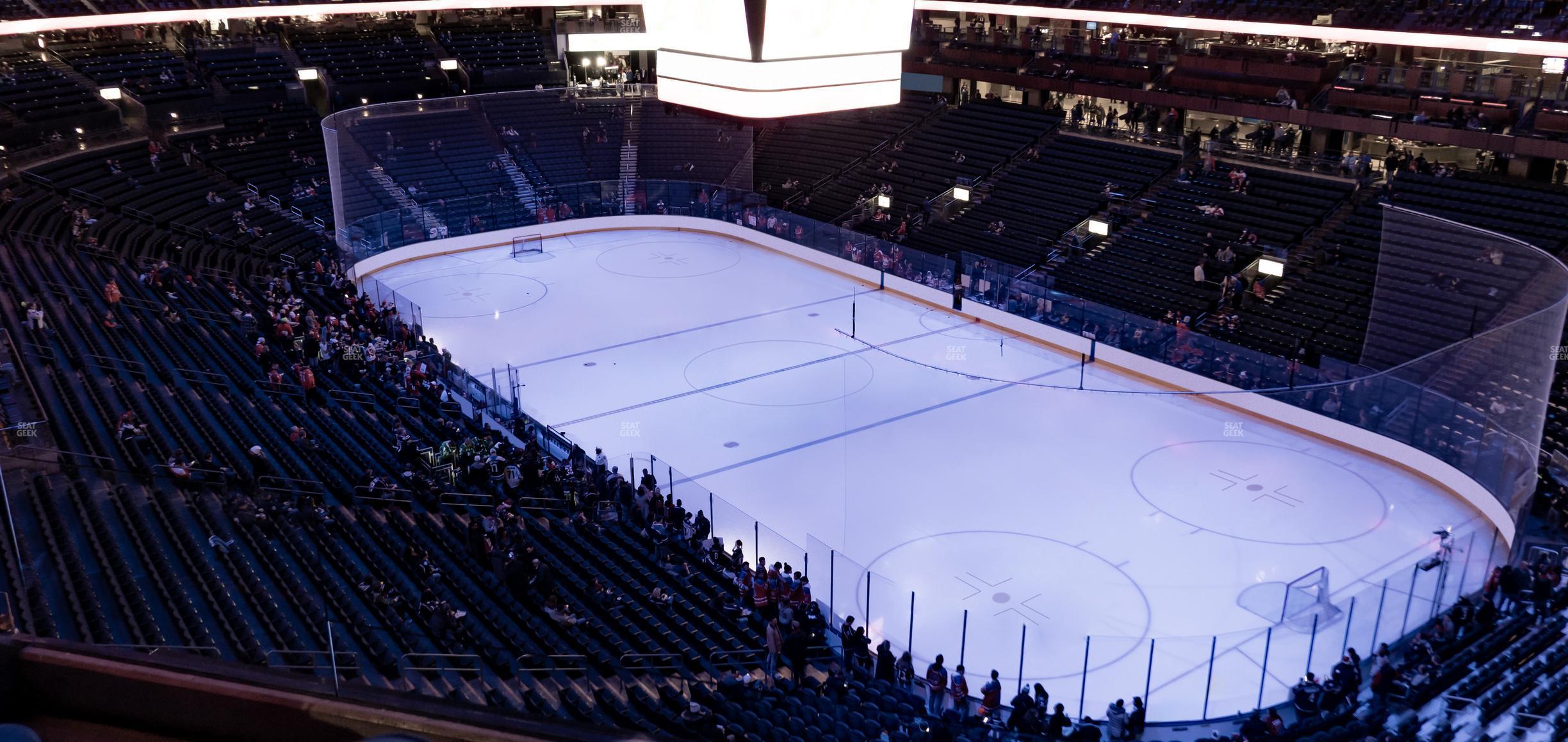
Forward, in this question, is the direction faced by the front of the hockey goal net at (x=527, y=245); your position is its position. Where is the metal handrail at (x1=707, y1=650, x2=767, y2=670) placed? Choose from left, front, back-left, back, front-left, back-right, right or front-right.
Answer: front-right

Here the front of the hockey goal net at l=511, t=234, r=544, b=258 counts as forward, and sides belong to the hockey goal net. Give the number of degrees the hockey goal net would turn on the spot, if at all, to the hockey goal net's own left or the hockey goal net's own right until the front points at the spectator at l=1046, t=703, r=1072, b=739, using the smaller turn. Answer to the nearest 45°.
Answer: approximately 45° to the hockey goal net's own right

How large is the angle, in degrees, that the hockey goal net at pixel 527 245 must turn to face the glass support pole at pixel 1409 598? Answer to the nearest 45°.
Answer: approximately 45° to its right

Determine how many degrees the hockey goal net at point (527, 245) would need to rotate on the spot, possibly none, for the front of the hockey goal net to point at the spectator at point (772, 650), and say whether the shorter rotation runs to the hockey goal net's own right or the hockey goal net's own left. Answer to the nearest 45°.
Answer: approximately 45° to the hockey goal net's own right

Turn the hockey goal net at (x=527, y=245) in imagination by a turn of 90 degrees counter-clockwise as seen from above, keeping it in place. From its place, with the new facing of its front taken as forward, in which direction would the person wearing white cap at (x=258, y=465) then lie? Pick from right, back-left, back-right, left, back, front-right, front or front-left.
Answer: back-right

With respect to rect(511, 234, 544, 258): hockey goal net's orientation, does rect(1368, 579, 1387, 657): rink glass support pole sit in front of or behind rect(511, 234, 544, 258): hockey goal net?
in front

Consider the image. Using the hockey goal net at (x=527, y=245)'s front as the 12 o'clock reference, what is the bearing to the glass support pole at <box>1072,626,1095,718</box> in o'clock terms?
The glass support pole is roughly at 1 o'clock from the hockey goal net.

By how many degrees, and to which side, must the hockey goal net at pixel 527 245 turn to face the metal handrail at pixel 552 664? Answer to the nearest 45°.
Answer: approximately 45° to its right

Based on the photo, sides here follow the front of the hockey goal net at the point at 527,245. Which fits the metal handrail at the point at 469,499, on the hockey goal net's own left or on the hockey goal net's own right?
on the hockey goal net's own right

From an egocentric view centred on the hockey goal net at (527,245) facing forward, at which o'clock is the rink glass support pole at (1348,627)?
The rink glass support pole is roughly at 1 o'clock from the hockey goal net.

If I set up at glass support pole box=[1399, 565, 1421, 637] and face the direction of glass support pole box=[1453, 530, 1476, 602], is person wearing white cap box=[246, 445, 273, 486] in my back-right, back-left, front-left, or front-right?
back-left

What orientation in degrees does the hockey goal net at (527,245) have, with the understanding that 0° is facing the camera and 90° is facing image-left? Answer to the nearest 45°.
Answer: approximately 315°

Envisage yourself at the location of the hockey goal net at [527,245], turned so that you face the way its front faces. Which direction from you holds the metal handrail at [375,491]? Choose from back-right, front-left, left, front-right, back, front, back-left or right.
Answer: front-right

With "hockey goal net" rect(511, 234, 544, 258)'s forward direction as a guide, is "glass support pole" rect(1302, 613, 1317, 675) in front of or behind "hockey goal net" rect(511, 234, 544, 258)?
in front
